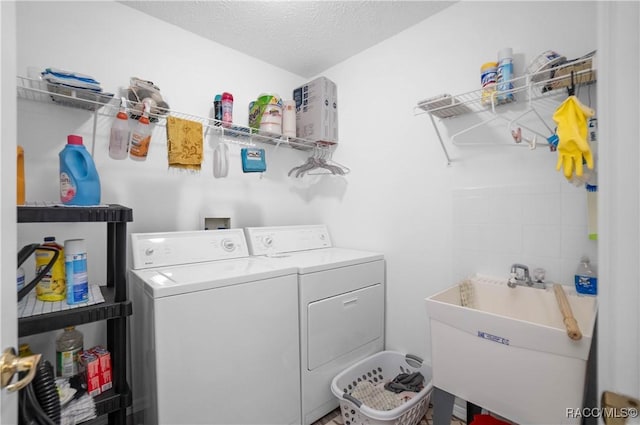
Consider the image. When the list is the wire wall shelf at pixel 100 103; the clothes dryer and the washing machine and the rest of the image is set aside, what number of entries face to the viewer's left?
0

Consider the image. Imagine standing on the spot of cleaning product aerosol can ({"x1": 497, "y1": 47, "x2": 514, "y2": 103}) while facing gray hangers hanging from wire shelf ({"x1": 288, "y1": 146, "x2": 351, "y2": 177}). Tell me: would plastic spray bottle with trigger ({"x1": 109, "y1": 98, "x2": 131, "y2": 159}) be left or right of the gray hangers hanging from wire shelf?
left

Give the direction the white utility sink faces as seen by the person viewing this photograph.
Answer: facing the viewer and to the left of the viewer

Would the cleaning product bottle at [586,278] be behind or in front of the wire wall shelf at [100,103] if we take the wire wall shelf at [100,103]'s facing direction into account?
in front

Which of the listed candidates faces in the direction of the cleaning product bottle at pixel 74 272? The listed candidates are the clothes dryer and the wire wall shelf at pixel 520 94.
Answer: the wire wall shelf

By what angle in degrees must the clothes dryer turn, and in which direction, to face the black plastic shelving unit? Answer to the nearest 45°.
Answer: approximately 90° to its right

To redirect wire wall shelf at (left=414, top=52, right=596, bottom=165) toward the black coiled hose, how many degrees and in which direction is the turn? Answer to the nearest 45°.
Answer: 0° — it already faces it

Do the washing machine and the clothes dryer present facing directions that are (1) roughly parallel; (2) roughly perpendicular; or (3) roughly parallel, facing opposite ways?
roughly parallel

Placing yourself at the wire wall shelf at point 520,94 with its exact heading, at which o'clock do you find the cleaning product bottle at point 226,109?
The cleaning product bottle is roughly at 1 o'clock from the wire wall shelf.

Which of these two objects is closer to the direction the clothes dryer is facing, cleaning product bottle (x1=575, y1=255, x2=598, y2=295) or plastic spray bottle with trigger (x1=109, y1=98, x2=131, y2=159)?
the cleaning product bottle

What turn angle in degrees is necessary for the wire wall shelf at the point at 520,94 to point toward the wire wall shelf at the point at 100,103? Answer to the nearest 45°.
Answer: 0° — it already faces it

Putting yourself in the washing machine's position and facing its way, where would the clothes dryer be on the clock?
The clothes dryer is roughly at 10 o'clock from the washing machine.

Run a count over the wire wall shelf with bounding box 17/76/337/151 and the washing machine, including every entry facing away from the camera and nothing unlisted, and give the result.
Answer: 0

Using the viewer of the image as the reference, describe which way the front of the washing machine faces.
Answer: facing the viewer and to the right of the viewer
